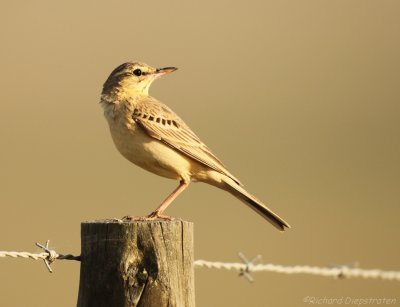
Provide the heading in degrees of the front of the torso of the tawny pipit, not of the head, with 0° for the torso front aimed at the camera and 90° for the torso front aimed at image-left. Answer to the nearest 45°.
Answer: approximately 90°
